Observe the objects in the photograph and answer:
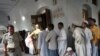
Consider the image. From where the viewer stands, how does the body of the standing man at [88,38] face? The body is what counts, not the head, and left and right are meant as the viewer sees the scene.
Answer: facing to the left of the viewer

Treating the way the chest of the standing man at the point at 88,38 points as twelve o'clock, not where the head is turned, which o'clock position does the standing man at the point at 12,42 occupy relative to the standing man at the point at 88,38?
the standing man at the point at 12,42 is roughly at 11 o'clock from the standing man at the point at 88,38.

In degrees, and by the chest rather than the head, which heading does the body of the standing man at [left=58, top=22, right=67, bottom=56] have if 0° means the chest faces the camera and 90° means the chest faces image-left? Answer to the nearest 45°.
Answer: approximately 90°

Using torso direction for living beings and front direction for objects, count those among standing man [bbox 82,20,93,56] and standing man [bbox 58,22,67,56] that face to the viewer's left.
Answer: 2
